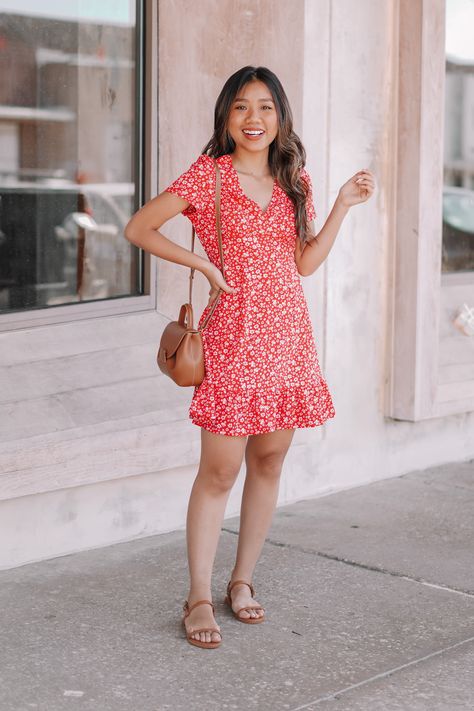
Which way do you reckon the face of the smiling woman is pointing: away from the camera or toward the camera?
toward the camera

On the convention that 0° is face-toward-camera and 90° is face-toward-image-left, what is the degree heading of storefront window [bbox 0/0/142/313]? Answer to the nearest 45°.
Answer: approximately 315°

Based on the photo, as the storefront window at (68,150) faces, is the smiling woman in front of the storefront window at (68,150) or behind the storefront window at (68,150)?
in front
